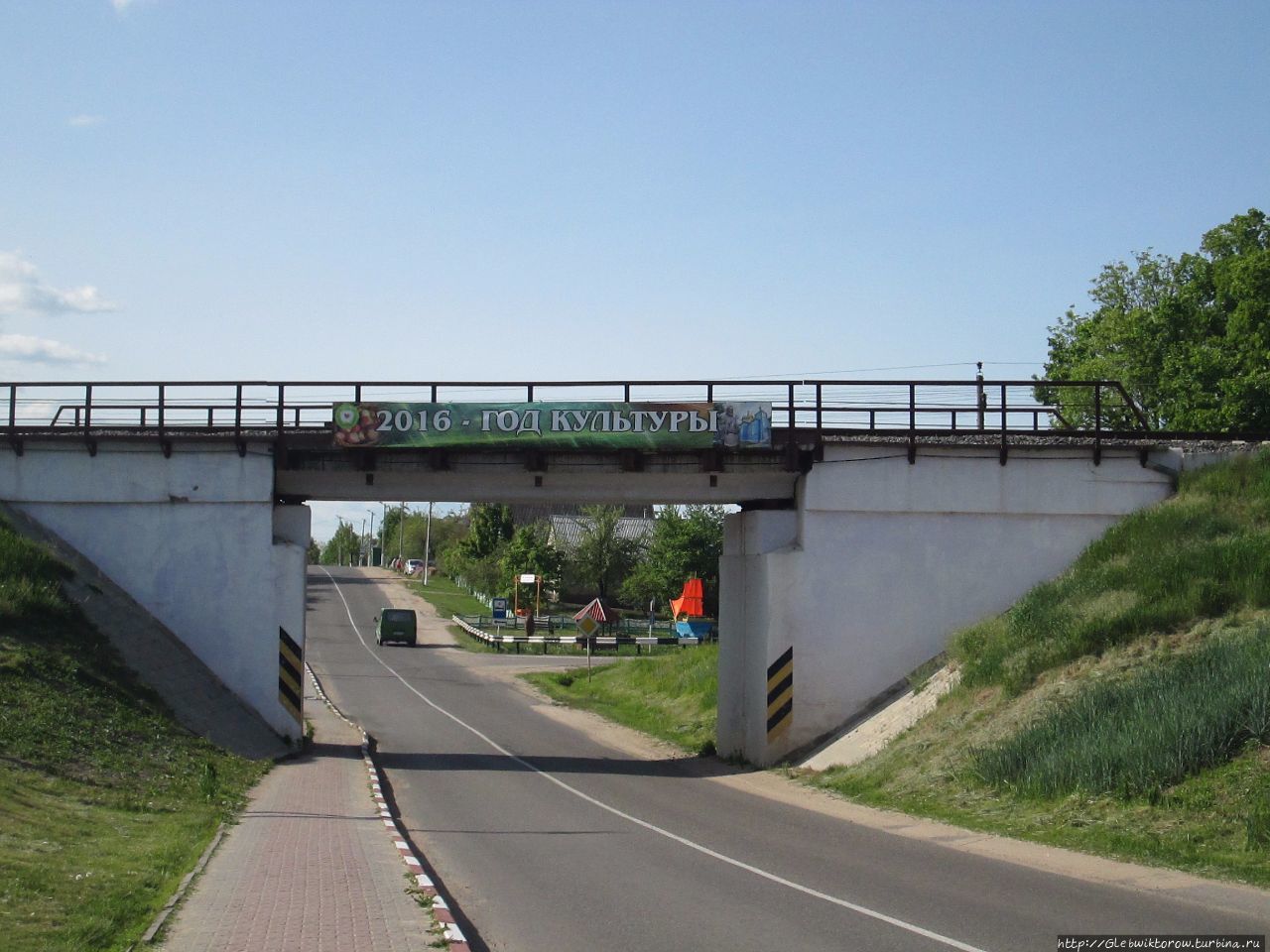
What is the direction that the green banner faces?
toward the camera

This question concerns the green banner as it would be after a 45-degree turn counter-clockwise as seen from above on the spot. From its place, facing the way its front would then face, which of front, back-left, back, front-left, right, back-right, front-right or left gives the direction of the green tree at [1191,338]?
left
